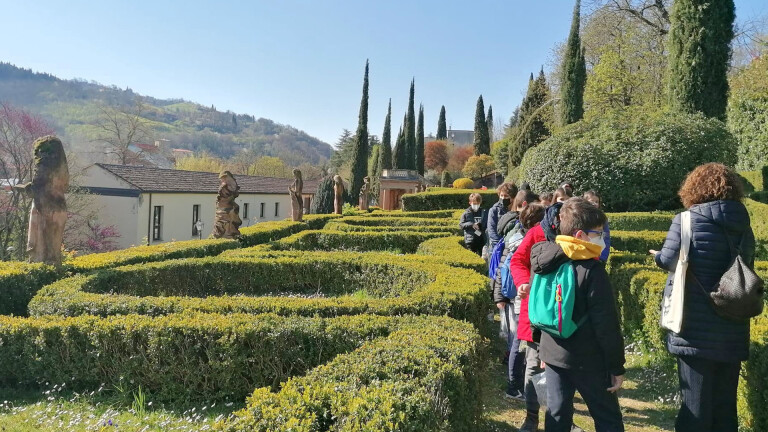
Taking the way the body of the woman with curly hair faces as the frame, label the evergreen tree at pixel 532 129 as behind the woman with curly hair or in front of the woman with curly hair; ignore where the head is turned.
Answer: in front

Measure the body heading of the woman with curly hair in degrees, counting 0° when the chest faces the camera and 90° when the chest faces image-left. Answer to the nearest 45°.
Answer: approximately 180°

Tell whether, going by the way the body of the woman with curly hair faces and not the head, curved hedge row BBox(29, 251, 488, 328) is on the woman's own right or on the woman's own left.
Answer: on the woman's own left

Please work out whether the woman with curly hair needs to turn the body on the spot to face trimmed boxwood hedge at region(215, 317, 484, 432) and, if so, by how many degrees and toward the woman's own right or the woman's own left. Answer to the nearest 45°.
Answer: approximately 135° to the woman's own left

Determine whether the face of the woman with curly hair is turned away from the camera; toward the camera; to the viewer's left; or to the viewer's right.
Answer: away from the camera

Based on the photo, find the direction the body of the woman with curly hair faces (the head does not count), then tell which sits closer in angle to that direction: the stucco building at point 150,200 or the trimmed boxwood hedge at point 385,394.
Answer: the stucco building

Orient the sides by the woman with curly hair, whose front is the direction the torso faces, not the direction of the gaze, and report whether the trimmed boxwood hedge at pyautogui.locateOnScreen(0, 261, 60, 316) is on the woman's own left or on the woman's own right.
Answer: on the woman's own left
